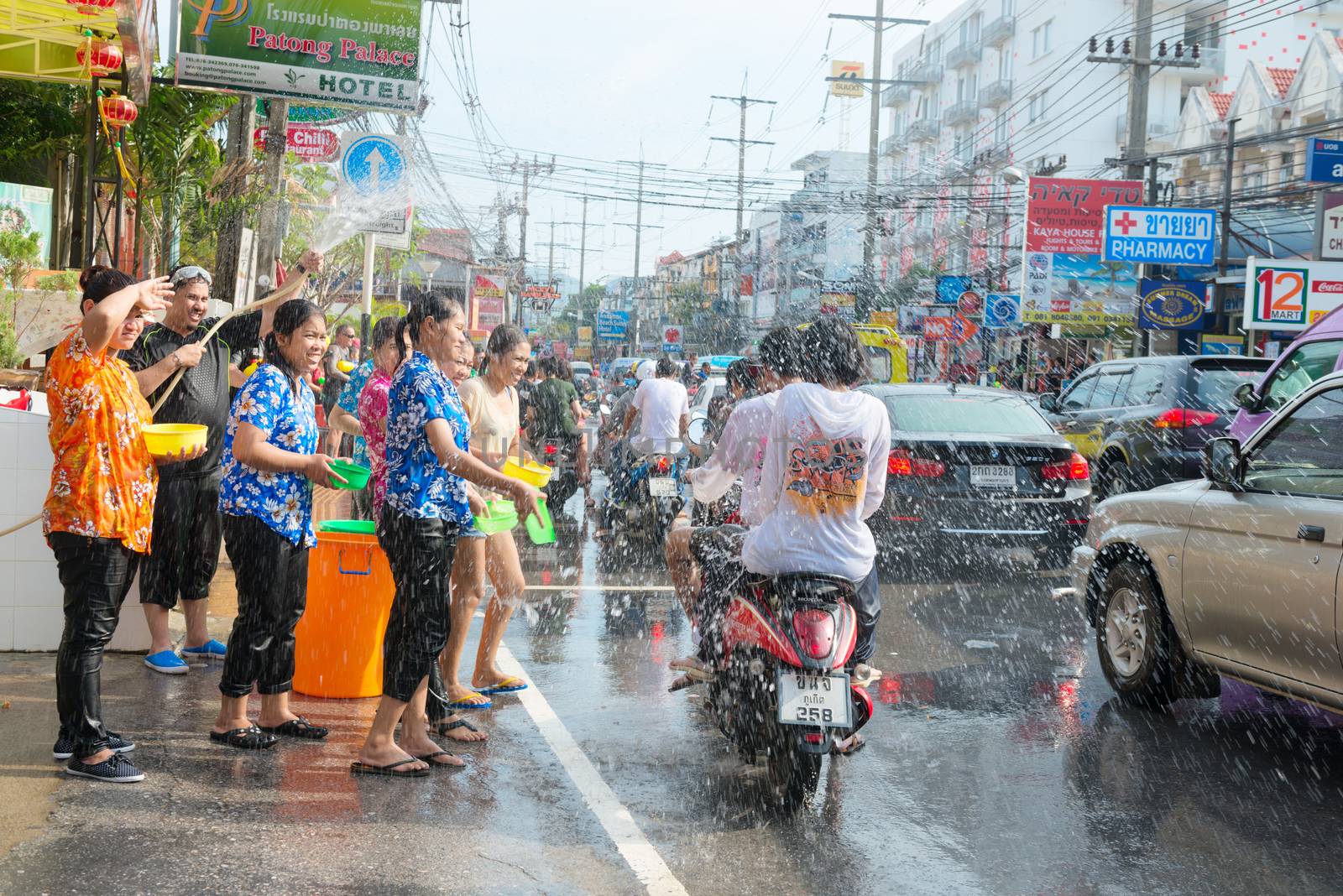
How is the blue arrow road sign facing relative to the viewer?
toward the camera

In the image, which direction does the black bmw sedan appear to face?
away from the camera

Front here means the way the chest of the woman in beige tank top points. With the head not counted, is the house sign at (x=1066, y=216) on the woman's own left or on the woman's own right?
on the woman's own left

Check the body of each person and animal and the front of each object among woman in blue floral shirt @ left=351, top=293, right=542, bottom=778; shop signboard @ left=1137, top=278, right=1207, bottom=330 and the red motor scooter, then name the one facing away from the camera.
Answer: the red motor scooter

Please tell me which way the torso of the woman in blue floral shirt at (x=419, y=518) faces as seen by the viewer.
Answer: to the viewer's right

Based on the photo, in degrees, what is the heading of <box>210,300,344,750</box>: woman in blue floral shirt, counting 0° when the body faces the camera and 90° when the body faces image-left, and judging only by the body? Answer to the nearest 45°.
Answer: approximately 270°

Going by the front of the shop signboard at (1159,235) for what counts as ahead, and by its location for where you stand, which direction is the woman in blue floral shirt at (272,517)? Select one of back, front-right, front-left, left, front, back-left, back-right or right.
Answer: front

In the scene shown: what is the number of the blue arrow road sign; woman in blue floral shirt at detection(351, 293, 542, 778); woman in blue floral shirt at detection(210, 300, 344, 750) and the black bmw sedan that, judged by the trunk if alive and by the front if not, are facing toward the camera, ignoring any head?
1

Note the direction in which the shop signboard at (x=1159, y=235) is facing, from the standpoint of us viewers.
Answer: facing the viewer

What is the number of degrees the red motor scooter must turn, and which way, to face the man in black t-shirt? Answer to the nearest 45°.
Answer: approximately 45° to its left

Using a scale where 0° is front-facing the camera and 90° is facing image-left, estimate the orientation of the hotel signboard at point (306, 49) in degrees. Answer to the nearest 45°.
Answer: approximately 0°

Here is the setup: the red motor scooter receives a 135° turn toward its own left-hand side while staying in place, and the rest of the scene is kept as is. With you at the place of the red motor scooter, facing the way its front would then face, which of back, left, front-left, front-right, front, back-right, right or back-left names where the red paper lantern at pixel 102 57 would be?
right

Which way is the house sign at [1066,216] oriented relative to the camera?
toward the camera

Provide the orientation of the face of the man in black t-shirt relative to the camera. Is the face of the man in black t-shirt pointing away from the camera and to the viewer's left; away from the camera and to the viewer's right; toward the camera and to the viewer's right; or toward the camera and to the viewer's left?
toward the camera and to the viewer's right

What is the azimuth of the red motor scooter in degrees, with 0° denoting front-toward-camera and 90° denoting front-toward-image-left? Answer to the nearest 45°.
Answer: approximately 180°
